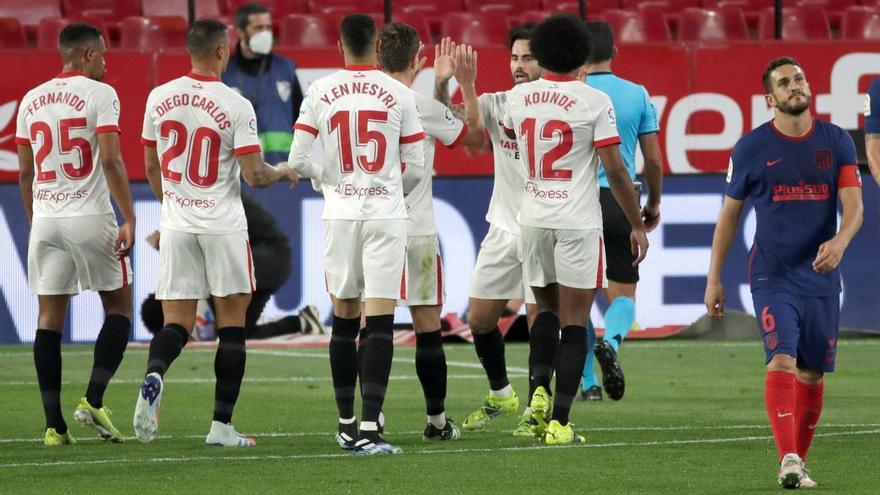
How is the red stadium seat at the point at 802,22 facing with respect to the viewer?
toward the camera

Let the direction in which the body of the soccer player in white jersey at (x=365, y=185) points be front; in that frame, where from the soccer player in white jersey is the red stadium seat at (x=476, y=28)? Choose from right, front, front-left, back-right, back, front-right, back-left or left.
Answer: front

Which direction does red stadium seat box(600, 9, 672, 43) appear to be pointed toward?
toward the camera

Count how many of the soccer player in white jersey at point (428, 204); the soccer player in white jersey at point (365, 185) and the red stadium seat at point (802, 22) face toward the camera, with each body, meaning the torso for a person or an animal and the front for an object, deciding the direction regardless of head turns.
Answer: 1

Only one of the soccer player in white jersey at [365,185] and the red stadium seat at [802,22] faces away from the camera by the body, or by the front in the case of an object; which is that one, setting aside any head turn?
the soccer player in white jersey

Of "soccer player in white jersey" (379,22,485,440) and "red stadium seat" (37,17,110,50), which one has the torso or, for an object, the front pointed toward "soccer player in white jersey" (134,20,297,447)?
the red stadium seat

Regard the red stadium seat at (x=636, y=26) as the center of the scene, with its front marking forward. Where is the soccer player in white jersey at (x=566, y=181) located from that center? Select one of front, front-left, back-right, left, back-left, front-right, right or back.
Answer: front

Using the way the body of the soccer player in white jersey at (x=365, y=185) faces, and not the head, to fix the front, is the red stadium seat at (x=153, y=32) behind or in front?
in front

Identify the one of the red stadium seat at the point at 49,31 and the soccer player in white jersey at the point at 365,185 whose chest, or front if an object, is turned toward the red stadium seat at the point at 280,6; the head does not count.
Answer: the soccer player in white jersey

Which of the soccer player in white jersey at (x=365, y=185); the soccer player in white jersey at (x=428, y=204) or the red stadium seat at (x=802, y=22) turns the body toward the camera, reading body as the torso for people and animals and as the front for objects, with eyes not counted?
the red stadium seat

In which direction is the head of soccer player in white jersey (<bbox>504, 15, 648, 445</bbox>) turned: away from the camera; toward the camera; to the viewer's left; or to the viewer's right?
away from the camera

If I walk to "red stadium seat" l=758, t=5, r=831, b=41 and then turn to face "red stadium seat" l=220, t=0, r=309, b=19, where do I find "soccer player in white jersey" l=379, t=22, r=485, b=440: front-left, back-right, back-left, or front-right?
front-left

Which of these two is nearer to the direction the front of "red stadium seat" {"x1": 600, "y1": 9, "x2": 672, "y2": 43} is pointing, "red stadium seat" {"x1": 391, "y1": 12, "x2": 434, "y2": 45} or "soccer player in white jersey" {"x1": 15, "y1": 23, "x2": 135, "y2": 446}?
the soccer player in white jersey

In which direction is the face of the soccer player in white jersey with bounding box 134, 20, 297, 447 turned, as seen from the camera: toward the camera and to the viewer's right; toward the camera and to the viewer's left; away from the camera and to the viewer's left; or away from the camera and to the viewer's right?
away from the camera and to the viewer's right

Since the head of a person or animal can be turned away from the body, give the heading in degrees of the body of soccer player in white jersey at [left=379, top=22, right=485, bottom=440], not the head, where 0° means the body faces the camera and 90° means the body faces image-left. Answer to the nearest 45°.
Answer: approximately 225°

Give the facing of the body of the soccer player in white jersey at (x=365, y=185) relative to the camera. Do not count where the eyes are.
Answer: away from the camera

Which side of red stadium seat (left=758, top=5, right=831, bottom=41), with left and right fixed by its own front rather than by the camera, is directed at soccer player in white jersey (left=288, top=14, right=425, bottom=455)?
front

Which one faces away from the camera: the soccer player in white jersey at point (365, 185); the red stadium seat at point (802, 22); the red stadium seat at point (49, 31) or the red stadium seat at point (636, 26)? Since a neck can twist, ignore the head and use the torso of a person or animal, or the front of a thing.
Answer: the soccer player in white jersey

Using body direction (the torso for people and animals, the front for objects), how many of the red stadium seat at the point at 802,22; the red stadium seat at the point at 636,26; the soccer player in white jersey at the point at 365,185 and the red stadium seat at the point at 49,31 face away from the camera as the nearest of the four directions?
1

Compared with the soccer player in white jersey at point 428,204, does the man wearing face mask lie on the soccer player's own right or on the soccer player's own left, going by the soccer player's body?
on the soccer player's own left
